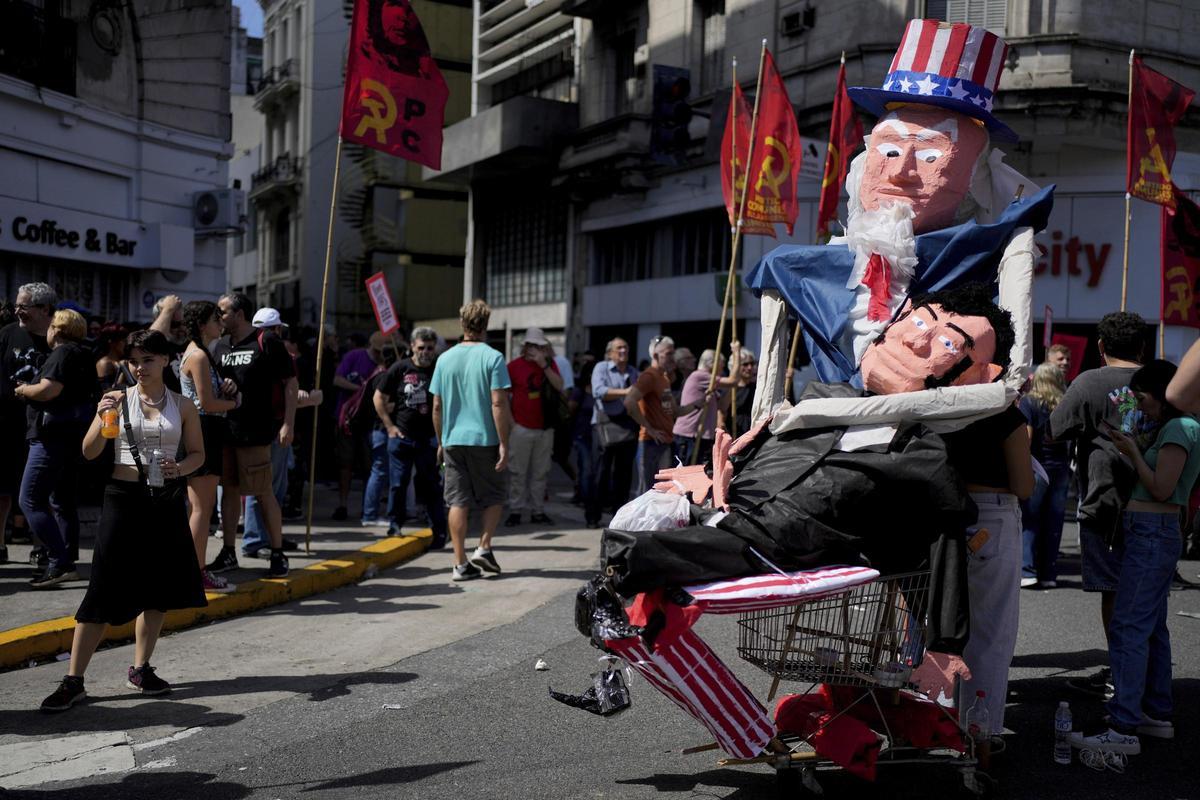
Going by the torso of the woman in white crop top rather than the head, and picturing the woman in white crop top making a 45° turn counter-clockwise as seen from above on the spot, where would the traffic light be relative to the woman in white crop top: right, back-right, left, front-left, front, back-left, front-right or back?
left

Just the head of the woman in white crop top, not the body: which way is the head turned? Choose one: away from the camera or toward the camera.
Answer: toward the camera

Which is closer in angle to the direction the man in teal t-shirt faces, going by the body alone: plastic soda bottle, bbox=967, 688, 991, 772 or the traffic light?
the traffic light

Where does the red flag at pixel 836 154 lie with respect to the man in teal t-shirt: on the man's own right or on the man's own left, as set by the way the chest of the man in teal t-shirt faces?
on the man's own right

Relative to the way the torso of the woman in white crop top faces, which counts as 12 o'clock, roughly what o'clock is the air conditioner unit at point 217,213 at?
The air conditioner unit is roughly at 6 o'clock from the woman in white crop top.

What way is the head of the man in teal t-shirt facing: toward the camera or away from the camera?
away from the camera

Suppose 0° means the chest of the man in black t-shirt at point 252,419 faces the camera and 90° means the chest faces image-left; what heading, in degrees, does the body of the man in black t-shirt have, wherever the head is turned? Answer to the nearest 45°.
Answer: approximately 45°

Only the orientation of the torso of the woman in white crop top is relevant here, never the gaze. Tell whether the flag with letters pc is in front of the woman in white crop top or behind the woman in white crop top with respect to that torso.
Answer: behind

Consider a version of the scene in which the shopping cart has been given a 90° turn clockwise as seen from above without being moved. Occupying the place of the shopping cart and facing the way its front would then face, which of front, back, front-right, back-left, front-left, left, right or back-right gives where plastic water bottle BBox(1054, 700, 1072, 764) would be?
front-right

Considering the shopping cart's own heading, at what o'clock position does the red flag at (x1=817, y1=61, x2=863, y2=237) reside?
The red flag is roughly at 3 o'clock from the shopping cart.

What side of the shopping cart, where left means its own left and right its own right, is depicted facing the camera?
left

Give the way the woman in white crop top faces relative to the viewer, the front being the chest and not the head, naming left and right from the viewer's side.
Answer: facing the viewer

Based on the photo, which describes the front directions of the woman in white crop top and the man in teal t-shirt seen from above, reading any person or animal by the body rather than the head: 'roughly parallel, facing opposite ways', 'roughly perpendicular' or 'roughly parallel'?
roughly parallel, facing opposite ways

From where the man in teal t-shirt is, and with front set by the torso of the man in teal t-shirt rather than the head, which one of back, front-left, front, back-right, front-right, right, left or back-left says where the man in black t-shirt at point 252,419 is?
left

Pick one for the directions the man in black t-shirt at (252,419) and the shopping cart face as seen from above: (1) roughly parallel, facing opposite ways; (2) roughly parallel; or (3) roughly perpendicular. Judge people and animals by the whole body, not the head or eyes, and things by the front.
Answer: roughly perpendicular

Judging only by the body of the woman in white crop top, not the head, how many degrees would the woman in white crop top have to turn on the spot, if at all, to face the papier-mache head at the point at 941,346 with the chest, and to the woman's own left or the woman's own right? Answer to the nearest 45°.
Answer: approximately 45° to the woman's own left

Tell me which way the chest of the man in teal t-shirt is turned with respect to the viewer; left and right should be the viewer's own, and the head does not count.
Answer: facing away from the viewer
